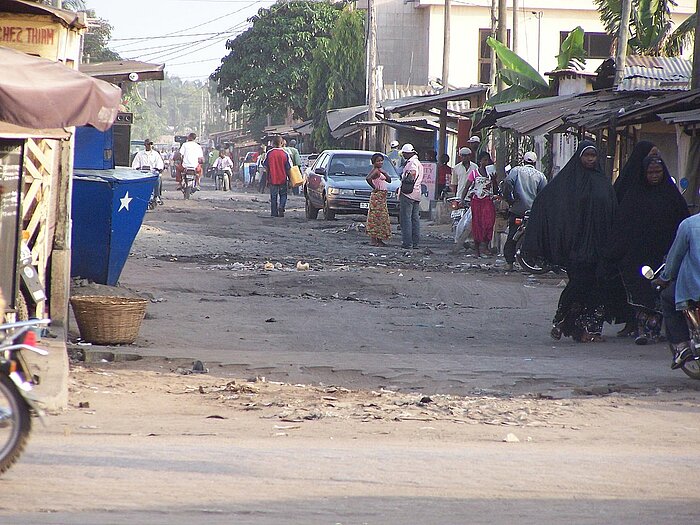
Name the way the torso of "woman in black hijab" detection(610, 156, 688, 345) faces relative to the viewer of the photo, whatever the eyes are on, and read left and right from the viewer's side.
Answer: facing the viewer

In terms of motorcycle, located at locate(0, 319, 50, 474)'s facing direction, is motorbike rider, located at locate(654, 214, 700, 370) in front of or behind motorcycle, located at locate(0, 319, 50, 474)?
behind

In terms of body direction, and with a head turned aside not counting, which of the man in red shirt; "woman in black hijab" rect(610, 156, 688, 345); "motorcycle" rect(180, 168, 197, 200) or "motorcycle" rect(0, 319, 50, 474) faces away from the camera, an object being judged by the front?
the man in red shirt

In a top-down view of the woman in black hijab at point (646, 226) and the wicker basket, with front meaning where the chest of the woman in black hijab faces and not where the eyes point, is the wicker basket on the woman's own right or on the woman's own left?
on the woman's own right

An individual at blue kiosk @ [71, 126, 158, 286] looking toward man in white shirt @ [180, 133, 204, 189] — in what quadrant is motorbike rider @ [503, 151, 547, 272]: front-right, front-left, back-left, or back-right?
front-right

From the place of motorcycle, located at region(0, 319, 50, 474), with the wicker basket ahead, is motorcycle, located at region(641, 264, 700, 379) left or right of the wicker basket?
right

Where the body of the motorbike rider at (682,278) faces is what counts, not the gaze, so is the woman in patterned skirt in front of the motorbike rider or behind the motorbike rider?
in front

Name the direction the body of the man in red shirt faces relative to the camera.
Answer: away from the camera
